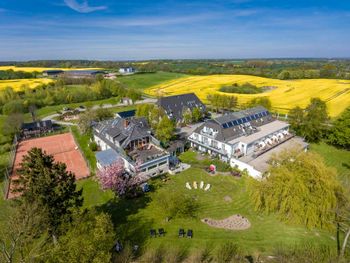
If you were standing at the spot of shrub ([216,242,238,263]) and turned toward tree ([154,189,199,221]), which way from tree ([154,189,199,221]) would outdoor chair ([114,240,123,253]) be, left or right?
left
